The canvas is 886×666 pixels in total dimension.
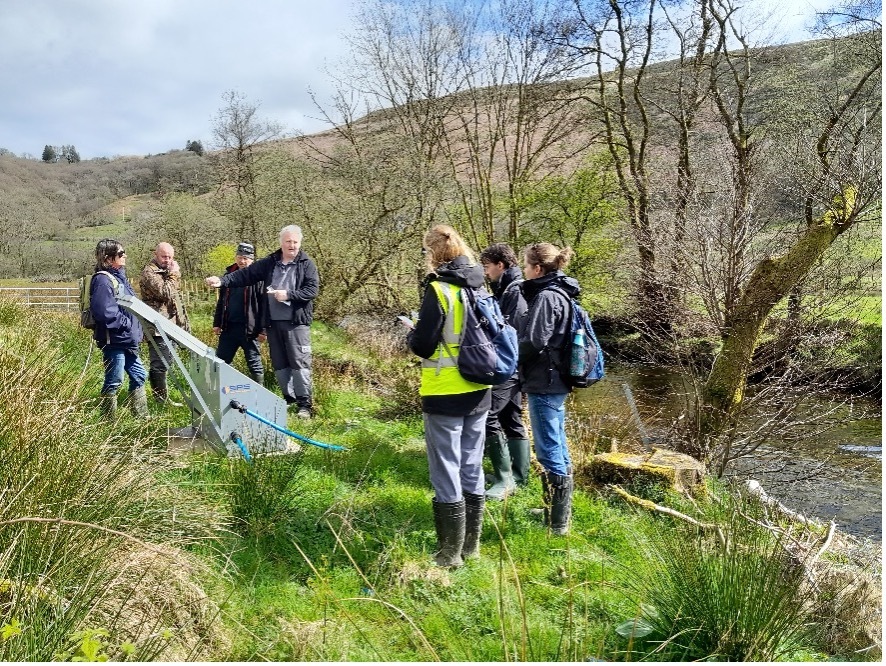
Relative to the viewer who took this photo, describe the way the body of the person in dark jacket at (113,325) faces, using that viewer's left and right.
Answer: facing to the right of the viewer

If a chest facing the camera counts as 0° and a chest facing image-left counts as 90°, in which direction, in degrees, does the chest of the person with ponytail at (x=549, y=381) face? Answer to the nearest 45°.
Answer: approximately 90°

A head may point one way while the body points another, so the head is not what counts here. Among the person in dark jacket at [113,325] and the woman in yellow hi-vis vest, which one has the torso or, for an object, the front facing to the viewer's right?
the person in dark jacket

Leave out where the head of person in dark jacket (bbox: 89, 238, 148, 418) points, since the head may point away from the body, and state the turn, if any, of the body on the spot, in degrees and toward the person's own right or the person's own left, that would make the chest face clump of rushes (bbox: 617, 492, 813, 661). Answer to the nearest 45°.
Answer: approximately 45° to the person's own right

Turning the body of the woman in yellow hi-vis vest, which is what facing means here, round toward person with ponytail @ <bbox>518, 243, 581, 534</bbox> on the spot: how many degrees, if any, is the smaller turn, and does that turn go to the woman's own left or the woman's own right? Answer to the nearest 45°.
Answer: approximately 90° to the woman's own right

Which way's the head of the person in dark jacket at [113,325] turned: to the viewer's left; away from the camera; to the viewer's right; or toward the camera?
to the viewer's right

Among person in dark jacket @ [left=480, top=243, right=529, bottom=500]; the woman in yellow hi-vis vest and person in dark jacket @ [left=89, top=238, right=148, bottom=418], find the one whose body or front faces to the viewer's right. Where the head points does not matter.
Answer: person in dark jacket @ [left=89, top=238, right=148, bottom=418]

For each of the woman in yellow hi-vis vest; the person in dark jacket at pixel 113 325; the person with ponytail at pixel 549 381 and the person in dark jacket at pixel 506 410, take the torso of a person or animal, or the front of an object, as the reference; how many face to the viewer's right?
1

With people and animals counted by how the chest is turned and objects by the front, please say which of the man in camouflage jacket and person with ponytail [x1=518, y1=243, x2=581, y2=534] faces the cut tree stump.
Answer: the man in camouflage jacket

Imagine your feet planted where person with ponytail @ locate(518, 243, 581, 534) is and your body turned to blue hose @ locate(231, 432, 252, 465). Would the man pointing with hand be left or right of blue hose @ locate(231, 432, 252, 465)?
right

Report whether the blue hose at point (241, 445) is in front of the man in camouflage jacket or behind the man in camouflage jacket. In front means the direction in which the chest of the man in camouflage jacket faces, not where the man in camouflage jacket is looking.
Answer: in front

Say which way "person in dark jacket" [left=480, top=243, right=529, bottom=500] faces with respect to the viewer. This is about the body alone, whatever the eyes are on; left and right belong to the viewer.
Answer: facing to the left of the viewer

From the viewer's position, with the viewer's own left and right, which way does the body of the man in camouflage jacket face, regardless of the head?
facing the viewer and to the right of the viewer
